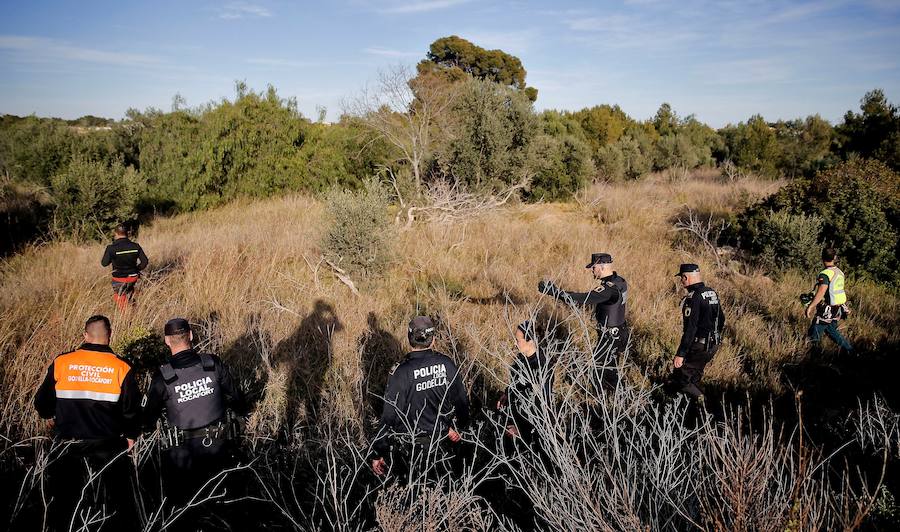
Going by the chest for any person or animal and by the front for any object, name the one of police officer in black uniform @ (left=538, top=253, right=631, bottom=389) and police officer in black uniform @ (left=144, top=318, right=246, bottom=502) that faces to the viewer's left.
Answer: police officer in black uniform @ (left=538, top=253, right=631, bottom=389)

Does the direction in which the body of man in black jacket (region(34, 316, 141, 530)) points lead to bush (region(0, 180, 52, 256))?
yes

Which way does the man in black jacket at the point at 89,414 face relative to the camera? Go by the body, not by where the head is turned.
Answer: away from the camera

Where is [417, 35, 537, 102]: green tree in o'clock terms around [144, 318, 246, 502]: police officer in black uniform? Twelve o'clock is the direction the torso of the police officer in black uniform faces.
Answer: The green tree is roughly at 1 o'clock from the police officer in black uniform.

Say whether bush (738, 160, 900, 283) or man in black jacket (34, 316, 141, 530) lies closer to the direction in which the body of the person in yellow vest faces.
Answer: the bush

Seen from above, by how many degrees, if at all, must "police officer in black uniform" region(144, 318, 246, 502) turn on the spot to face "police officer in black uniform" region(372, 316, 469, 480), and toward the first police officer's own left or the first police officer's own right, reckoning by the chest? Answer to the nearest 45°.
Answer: approximately 135° to the first police officer's own right

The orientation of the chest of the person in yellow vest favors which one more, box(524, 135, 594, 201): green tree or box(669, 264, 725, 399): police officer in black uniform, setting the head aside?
the green tree

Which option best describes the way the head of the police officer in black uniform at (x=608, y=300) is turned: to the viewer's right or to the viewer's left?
to the viewer's left

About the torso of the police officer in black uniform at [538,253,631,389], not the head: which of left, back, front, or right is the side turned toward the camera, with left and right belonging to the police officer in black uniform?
left

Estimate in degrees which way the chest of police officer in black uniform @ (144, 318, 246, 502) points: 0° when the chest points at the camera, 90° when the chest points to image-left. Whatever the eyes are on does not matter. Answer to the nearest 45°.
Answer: approximately 180°

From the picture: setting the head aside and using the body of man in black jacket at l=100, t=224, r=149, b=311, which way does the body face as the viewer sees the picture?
away from the camera
